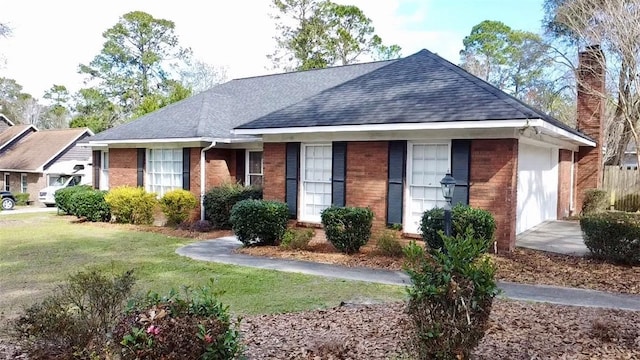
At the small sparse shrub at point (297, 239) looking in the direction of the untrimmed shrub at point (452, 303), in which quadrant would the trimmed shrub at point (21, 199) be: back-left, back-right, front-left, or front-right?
back-right

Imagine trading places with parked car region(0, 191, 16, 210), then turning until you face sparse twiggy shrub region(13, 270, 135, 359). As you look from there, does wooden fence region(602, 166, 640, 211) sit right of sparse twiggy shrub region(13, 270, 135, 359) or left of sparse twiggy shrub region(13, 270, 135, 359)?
left

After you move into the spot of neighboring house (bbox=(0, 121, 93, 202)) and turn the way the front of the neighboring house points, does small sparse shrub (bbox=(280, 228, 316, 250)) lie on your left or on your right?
on your left

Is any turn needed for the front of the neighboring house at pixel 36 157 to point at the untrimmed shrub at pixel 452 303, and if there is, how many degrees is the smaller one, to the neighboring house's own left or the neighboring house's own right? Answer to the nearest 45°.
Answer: approximately 45° to the neighboring house's own left

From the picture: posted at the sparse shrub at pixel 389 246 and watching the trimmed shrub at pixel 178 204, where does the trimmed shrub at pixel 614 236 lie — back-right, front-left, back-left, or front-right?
back-right

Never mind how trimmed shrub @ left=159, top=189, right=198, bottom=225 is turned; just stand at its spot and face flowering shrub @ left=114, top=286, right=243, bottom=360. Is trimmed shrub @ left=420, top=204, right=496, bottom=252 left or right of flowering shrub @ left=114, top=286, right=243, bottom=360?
left

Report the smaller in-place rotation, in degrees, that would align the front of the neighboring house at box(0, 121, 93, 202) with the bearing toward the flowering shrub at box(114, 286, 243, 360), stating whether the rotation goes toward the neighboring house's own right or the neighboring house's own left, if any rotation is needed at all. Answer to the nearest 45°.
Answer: approximately 45° to the neighboring house's own left

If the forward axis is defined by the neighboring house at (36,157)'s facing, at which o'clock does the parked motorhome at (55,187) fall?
The parked motorhome is roughly at 10 o'clock from the neighboring house.

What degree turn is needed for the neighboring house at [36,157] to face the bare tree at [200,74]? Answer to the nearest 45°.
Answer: approximately 180°

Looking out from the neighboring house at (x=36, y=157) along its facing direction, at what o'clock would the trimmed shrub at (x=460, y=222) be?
The trimmed shrub is roughly at 10 o'clock from the neighboring house.

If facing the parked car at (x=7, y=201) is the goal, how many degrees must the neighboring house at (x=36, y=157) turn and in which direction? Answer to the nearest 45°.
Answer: approximately 45° to its left

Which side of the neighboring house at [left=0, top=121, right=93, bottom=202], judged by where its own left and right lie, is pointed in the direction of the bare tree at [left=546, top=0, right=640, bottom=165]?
left

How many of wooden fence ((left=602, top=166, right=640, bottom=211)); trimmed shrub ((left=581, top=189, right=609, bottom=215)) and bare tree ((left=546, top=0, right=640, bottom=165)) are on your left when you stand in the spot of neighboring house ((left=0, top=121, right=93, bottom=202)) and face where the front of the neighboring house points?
3

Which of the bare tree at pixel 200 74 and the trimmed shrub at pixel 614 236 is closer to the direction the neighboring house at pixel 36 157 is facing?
the trimmed shrub

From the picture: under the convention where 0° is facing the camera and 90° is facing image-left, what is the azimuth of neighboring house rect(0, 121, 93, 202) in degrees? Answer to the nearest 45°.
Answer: approximately 45°

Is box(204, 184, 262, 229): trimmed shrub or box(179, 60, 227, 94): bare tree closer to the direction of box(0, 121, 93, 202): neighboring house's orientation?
the trimmed shrub

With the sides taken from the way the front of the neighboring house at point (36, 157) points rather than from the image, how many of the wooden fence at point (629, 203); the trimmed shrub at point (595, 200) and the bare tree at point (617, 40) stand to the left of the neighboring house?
3

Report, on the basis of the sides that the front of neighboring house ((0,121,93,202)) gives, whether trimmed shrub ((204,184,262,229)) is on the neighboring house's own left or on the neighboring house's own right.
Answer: on the neighboring house's own left
